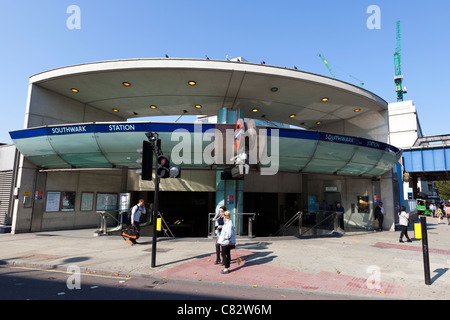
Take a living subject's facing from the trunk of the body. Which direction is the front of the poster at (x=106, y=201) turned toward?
toward the camera

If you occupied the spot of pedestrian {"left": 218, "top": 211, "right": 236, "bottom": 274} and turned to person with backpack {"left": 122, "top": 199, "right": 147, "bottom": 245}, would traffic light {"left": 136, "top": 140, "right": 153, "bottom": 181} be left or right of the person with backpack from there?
left

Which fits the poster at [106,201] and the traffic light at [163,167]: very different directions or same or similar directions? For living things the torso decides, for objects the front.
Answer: same or similar directions

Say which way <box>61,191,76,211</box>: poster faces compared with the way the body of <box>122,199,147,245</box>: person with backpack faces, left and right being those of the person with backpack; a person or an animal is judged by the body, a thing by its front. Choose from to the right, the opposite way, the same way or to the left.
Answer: to the right

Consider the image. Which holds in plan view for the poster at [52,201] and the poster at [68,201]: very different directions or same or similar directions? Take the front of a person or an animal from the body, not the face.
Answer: same or similar directions

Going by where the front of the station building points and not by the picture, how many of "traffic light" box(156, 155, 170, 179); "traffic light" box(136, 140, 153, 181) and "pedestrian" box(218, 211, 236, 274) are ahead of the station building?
3

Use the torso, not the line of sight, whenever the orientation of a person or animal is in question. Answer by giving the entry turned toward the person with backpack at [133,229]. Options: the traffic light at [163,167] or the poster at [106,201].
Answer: the poster

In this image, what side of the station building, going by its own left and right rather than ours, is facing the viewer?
front

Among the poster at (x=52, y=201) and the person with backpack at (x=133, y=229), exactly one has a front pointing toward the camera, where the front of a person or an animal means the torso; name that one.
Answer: the poster

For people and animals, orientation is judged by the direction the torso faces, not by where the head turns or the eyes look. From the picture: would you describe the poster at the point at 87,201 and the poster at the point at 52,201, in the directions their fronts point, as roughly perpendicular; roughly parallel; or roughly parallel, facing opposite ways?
roughly parallel
